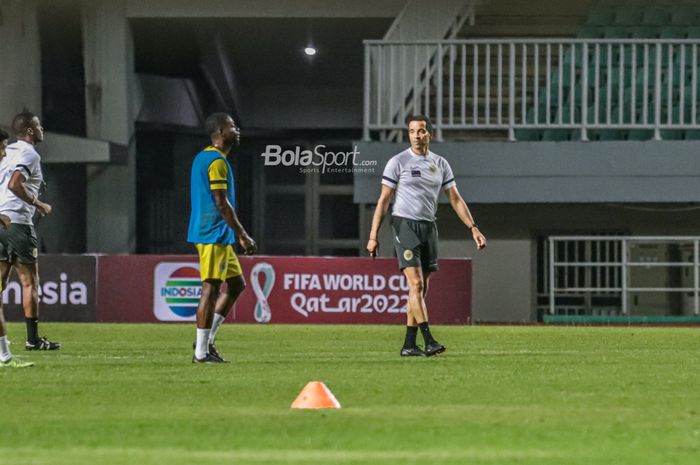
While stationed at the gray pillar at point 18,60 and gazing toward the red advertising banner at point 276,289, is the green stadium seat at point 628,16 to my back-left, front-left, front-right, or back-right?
front-left

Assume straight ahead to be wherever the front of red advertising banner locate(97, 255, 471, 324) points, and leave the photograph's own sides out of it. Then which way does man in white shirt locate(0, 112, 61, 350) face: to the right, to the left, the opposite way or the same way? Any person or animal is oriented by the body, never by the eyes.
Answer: to the left

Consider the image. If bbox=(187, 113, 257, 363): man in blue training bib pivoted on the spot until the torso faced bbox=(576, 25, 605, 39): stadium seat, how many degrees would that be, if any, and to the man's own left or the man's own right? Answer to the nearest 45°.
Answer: approximately 45° to the man's own left

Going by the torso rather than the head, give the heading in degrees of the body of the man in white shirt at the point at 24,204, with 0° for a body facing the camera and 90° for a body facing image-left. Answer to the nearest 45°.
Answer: approximately 270°

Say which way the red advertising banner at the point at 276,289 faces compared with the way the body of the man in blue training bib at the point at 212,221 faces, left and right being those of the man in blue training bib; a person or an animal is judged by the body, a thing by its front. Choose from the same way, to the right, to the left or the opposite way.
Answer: to the right

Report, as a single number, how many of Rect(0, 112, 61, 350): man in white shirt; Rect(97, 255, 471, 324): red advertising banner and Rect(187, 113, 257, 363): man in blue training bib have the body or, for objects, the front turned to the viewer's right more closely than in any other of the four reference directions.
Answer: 2

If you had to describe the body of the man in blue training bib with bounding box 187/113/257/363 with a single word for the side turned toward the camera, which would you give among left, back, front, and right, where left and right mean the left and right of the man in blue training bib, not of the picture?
right

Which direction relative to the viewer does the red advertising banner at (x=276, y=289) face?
toward the camera

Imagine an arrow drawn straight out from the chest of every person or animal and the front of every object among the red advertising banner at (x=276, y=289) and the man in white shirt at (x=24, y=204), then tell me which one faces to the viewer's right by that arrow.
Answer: the man in white shirt

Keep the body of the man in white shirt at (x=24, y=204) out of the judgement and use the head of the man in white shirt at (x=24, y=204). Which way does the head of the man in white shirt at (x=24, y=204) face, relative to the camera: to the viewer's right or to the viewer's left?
to the viewer's right

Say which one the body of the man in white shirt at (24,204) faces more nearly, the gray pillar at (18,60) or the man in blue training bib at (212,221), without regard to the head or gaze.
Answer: the man in blue training bib
